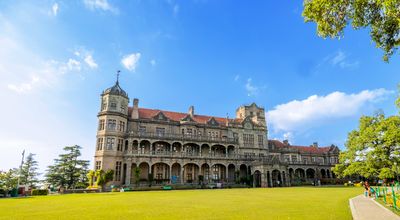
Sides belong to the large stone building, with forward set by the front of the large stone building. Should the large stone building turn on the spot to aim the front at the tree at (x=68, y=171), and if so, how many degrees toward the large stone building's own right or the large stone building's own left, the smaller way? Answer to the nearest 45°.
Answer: approximately 135° to the large stone building's own right

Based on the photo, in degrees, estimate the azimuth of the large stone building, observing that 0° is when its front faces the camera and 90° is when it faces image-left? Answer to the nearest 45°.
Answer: approximately 315°

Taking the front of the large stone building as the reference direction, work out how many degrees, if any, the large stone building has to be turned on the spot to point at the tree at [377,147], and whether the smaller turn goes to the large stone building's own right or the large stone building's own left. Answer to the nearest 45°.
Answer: approximately 45° to the large stone building's own left
